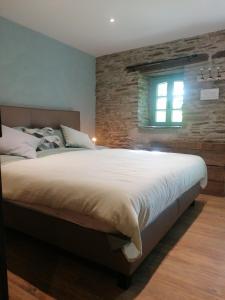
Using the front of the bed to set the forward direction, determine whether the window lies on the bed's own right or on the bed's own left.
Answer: on the bed's own left
